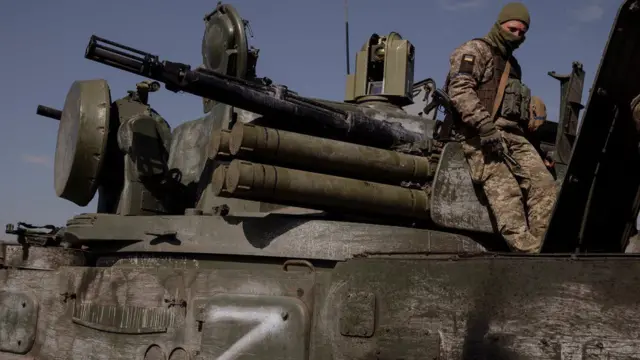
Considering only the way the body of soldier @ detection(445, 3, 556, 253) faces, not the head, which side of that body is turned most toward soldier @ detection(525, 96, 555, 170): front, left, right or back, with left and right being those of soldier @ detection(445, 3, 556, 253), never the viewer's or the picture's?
left
